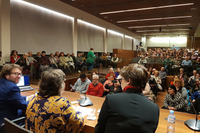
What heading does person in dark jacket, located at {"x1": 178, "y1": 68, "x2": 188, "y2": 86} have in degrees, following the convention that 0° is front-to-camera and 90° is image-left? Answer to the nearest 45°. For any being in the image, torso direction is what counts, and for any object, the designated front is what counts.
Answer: approximately 45°

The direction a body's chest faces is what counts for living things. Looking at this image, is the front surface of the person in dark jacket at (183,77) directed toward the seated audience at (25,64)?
no

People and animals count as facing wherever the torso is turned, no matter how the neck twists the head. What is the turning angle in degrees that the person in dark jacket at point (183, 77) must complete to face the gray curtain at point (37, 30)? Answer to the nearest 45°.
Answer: approximately 45° to their right

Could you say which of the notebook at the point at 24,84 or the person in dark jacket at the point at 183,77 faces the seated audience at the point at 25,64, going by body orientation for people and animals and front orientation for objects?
the person in dark jacket at the point at 183,77

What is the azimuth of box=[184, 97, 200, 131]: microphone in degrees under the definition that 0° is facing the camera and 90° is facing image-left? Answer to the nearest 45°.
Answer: approximately 90°
